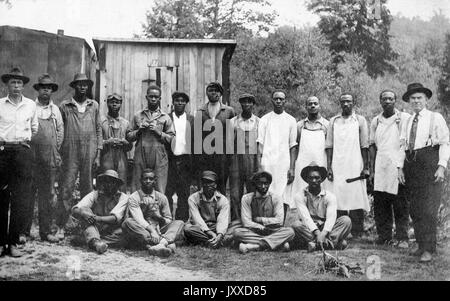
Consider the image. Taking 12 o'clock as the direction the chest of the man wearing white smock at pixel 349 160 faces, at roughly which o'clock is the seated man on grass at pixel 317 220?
The seated man on grass is roughly at 1 o'clock from the man wearing white smock.

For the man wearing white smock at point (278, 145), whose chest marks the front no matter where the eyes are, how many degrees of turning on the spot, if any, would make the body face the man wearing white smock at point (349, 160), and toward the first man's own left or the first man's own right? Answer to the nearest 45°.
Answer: approximately 90° to the first man's own left

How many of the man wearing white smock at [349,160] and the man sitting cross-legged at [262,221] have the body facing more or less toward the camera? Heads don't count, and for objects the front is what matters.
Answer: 2

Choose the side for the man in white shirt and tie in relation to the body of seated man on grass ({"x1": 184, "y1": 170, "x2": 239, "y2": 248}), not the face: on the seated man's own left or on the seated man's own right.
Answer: on the seated man's own left

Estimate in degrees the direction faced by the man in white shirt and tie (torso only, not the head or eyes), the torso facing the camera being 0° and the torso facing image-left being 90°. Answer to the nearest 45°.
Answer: approximately 45°

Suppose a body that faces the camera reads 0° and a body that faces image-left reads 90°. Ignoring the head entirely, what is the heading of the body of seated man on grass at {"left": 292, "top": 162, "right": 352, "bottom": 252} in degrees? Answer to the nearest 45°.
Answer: approximately 0°

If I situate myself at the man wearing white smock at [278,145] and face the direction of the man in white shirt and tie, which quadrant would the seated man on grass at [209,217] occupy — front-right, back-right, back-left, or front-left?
back-right

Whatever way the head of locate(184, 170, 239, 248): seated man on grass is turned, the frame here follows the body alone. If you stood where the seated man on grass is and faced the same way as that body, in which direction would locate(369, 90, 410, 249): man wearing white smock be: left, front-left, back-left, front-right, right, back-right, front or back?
left

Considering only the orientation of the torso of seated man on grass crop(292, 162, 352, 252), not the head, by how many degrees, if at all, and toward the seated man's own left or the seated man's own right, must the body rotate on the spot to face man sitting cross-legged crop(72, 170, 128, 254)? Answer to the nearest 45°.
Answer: approximately 90° to the seated man's own right
